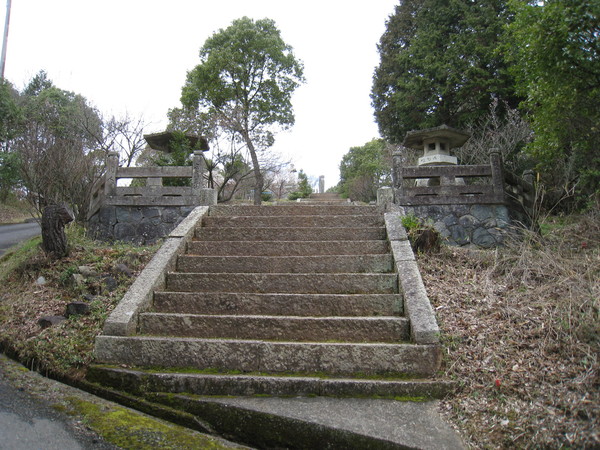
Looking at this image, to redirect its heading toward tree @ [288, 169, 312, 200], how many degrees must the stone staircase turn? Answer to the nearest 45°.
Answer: approximately 180°

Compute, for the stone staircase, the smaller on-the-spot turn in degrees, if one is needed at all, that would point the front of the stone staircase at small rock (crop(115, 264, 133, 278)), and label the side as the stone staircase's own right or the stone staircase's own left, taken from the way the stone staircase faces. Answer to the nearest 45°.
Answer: approximately 135° to the stone staircase's own right

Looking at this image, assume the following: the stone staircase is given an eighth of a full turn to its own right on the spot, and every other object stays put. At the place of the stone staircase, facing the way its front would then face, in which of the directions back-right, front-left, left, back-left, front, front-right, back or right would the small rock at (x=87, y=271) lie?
right

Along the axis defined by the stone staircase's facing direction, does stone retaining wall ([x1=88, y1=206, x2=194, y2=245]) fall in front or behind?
behind

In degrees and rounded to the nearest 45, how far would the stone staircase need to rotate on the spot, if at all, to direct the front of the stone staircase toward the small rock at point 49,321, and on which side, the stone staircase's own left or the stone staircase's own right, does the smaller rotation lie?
approximately 90° to the stone staircase's own right

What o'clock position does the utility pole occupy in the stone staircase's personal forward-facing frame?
The utility pole is roughly at 5 o'clock from the stone staircase.

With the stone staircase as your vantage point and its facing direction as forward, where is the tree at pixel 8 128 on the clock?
The tree is roughly at 5 o'clock from the stone staircase.

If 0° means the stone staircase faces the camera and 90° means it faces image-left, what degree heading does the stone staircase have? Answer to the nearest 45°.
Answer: approximately 0°

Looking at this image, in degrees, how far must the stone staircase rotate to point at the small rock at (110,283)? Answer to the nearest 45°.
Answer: approximately 135° to its right

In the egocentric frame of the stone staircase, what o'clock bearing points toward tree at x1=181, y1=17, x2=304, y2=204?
The tree is roughly at 6 o'clock from the stone staircase.
